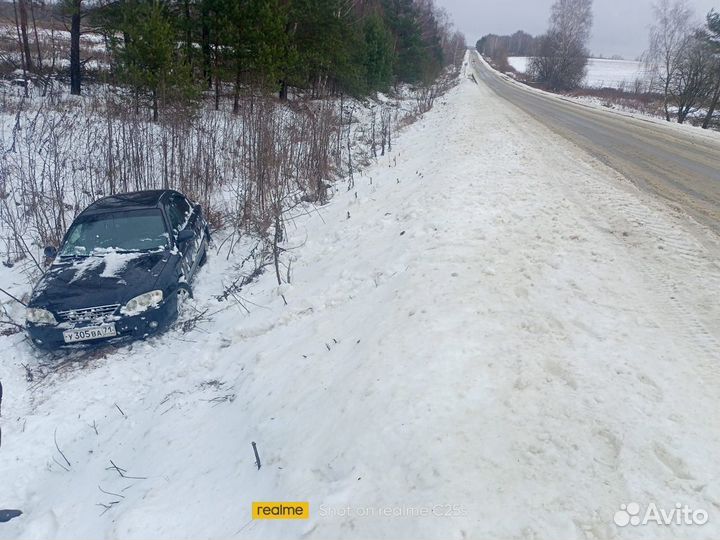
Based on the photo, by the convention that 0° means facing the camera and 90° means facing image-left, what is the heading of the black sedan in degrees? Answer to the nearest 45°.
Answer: approximately 45°
